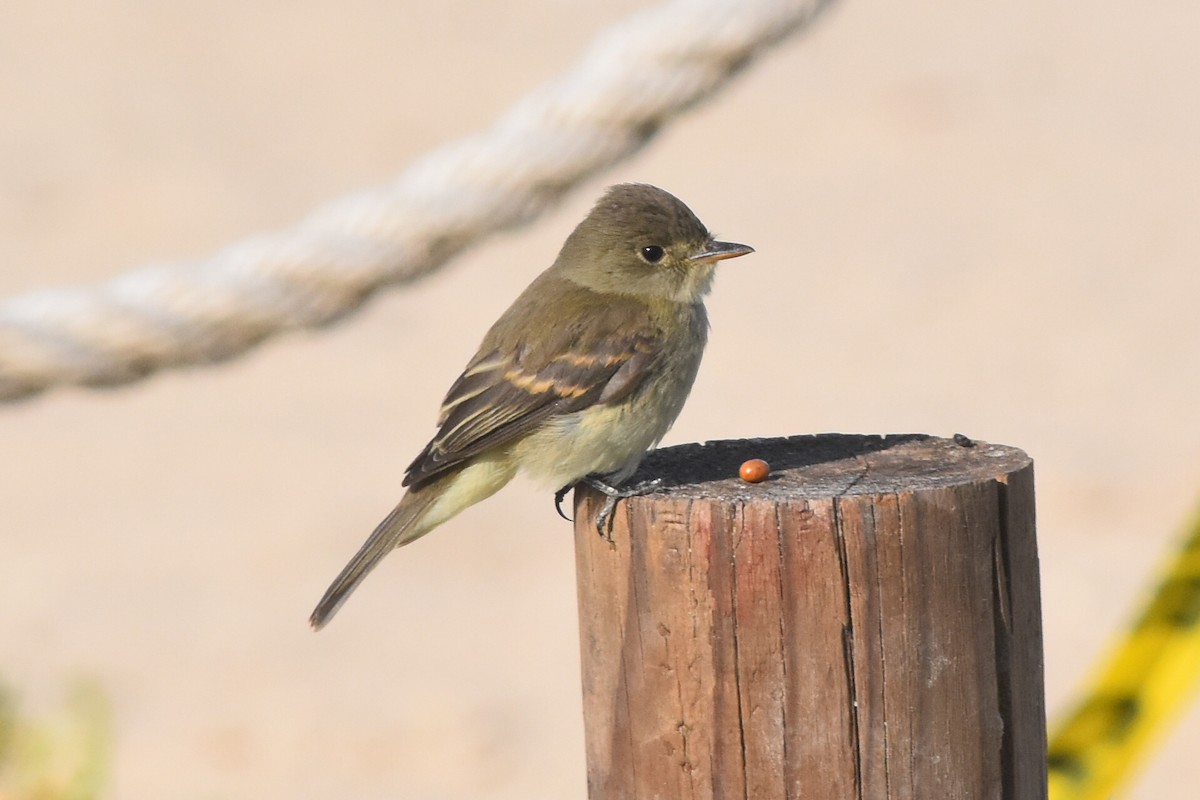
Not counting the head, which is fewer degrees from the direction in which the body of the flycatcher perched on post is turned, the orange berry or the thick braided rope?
the orange berry

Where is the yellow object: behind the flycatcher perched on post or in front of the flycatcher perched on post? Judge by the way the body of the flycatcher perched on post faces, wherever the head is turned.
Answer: in front

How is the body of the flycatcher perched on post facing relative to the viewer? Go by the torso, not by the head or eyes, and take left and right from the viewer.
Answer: facing to the right of the viewer

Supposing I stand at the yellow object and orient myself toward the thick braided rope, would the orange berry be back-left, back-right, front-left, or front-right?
front-left
